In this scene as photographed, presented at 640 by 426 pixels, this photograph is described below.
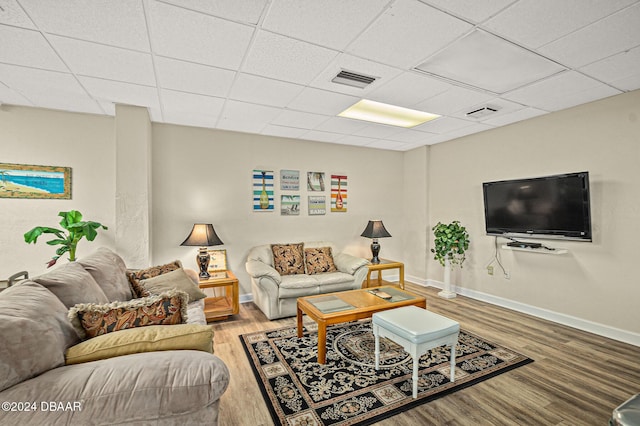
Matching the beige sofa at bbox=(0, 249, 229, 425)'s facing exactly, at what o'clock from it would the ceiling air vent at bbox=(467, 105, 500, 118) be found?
The ceiling air vent is roughly at 12 o'clock from the beige sofa.

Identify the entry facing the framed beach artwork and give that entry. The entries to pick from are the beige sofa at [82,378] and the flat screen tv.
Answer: the flat screen tv

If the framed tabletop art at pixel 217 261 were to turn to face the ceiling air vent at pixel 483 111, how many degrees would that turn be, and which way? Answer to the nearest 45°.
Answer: approximately 45° to its left

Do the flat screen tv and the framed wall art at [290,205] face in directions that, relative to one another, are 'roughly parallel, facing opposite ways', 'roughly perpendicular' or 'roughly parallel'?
roughly perpendicular

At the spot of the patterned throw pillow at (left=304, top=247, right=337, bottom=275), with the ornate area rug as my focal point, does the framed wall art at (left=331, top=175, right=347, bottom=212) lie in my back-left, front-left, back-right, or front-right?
back-left

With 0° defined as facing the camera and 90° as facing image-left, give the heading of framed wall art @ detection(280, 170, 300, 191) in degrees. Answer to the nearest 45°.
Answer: approximately 0°

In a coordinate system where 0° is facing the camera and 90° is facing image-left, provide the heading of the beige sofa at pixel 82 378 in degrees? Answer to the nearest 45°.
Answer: approximately 270°

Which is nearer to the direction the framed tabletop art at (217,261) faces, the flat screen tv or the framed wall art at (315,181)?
the flat screen tv

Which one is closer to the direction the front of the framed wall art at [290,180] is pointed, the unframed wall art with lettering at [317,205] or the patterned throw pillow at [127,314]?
the patterned throw pillow
